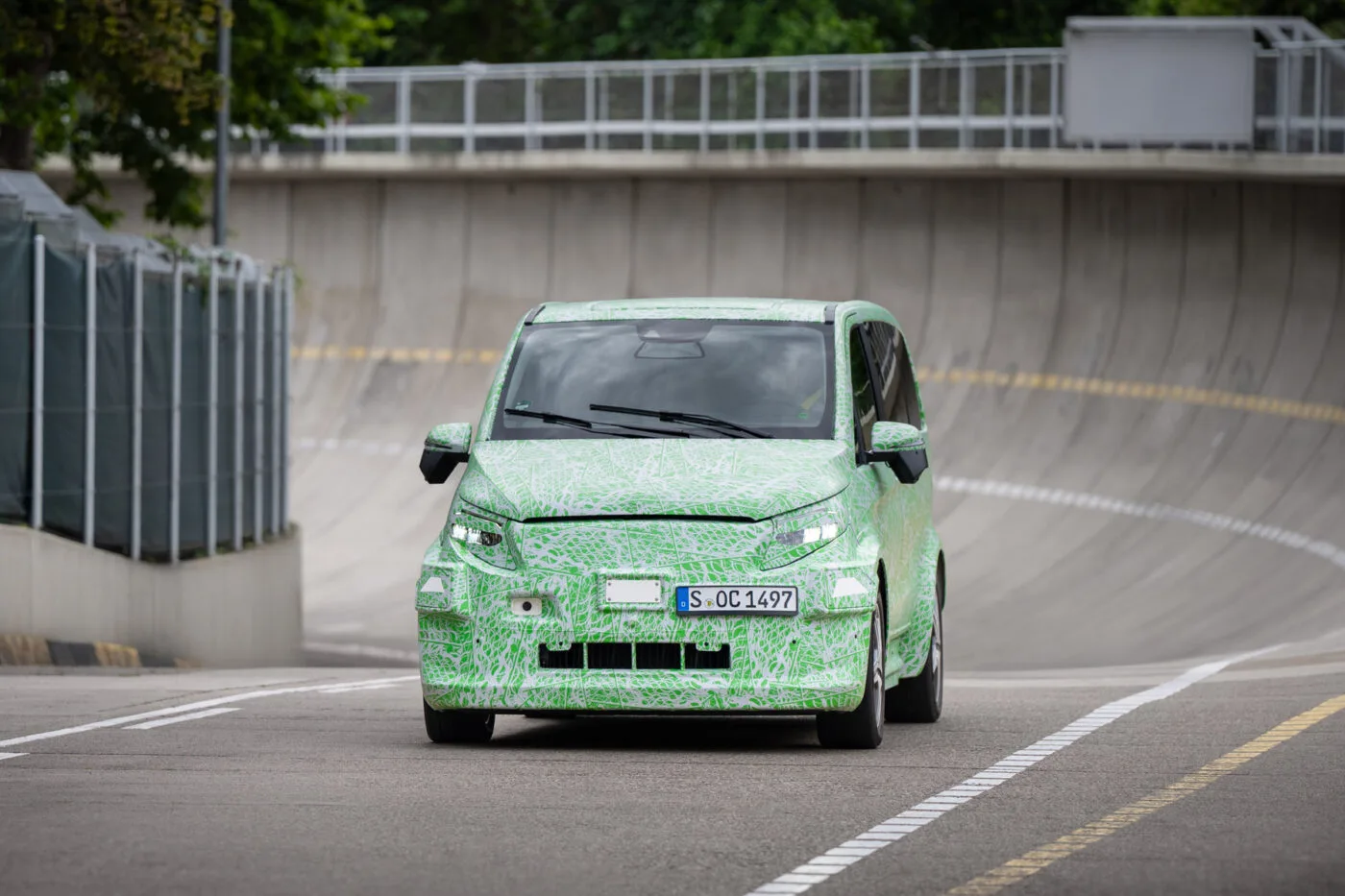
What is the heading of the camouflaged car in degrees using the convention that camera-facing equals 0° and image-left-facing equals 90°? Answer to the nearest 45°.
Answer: approximately 0°

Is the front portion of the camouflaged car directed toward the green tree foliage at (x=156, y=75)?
no

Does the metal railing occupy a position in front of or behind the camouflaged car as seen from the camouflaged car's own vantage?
behind

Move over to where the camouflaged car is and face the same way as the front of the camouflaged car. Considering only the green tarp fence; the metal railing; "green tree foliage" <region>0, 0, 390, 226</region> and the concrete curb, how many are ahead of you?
0

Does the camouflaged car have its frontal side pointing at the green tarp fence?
no
